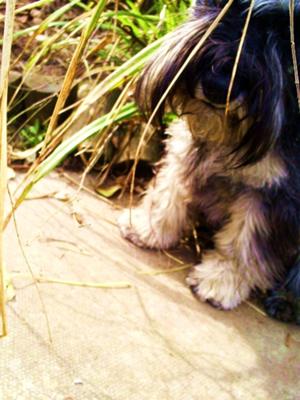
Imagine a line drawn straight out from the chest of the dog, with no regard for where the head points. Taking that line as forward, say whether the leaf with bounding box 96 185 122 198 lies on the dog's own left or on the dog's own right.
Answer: on the dog's own right

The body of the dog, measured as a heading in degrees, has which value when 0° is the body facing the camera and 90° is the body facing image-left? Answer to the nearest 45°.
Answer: approximately 45°

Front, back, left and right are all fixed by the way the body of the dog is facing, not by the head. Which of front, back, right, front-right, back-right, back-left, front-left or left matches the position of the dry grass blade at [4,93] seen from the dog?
front
